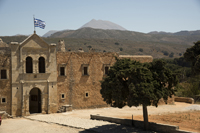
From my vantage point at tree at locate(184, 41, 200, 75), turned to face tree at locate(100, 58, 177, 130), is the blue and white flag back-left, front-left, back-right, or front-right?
front-right

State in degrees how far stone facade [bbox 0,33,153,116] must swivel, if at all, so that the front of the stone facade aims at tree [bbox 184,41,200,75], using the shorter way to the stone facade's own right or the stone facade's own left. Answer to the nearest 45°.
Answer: approximately 90° to the stone facade's own left

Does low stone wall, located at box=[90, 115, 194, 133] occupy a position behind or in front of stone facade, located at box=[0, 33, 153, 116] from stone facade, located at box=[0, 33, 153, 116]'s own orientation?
in front

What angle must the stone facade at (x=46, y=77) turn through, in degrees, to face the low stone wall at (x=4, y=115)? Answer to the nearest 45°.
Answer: approximately 45° to its right

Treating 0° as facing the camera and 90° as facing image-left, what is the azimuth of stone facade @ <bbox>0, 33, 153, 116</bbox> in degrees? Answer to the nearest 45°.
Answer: approximately 0°

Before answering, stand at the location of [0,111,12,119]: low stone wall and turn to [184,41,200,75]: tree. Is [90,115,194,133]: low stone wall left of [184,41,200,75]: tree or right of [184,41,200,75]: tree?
right

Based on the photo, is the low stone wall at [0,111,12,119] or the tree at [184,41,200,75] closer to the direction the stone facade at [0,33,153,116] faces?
the low stone wall
